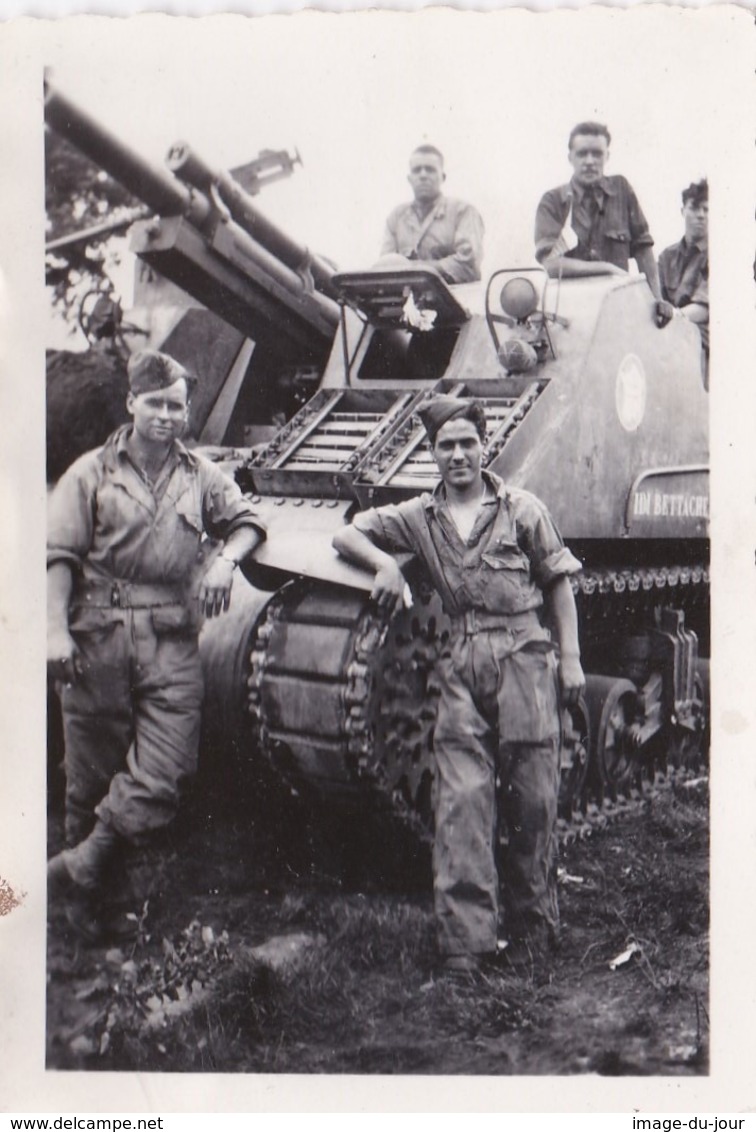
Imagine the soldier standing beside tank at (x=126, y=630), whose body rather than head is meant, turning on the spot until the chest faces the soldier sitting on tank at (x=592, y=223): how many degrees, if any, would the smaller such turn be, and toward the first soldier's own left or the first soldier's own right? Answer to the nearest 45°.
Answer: approximately 90° to the first soldier's own left

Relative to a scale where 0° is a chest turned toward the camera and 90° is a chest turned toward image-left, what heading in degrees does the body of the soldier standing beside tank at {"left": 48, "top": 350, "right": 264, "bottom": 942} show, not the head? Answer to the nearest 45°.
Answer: approximately 0°

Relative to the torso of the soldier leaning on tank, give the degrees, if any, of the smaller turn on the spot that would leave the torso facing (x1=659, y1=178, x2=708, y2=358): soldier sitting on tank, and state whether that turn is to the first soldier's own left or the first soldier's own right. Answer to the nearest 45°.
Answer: approximately 90° to the first soldier's own left

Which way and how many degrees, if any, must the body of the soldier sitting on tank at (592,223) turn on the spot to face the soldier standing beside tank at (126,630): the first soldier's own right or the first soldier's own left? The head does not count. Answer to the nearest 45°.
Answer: approximately 90° to the first soldier's own right

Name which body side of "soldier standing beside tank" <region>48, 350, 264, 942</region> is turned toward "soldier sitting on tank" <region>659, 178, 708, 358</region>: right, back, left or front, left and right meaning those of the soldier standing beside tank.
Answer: left
